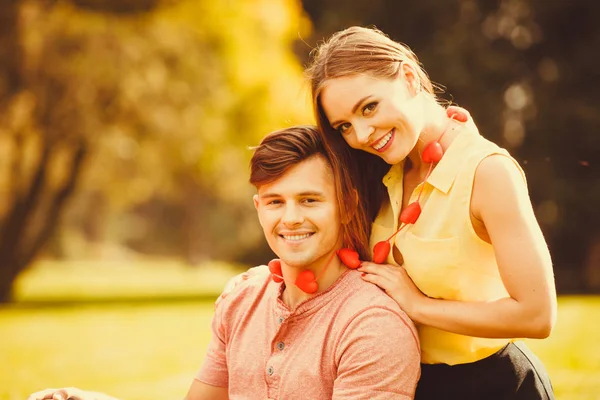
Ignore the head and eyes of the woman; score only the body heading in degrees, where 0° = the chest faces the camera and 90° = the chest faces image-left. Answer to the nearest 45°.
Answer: approximately 45°

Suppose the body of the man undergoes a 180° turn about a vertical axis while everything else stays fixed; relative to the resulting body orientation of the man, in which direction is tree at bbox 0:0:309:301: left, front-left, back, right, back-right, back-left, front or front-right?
front-left

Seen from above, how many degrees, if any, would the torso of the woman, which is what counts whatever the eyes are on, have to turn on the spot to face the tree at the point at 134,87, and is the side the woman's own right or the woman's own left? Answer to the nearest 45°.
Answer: approximately 90° to the woman's own right

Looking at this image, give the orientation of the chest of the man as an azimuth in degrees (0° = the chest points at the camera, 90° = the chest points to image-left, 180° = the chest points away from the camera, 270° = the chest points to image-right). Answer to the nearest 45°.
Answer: approximately 45°
